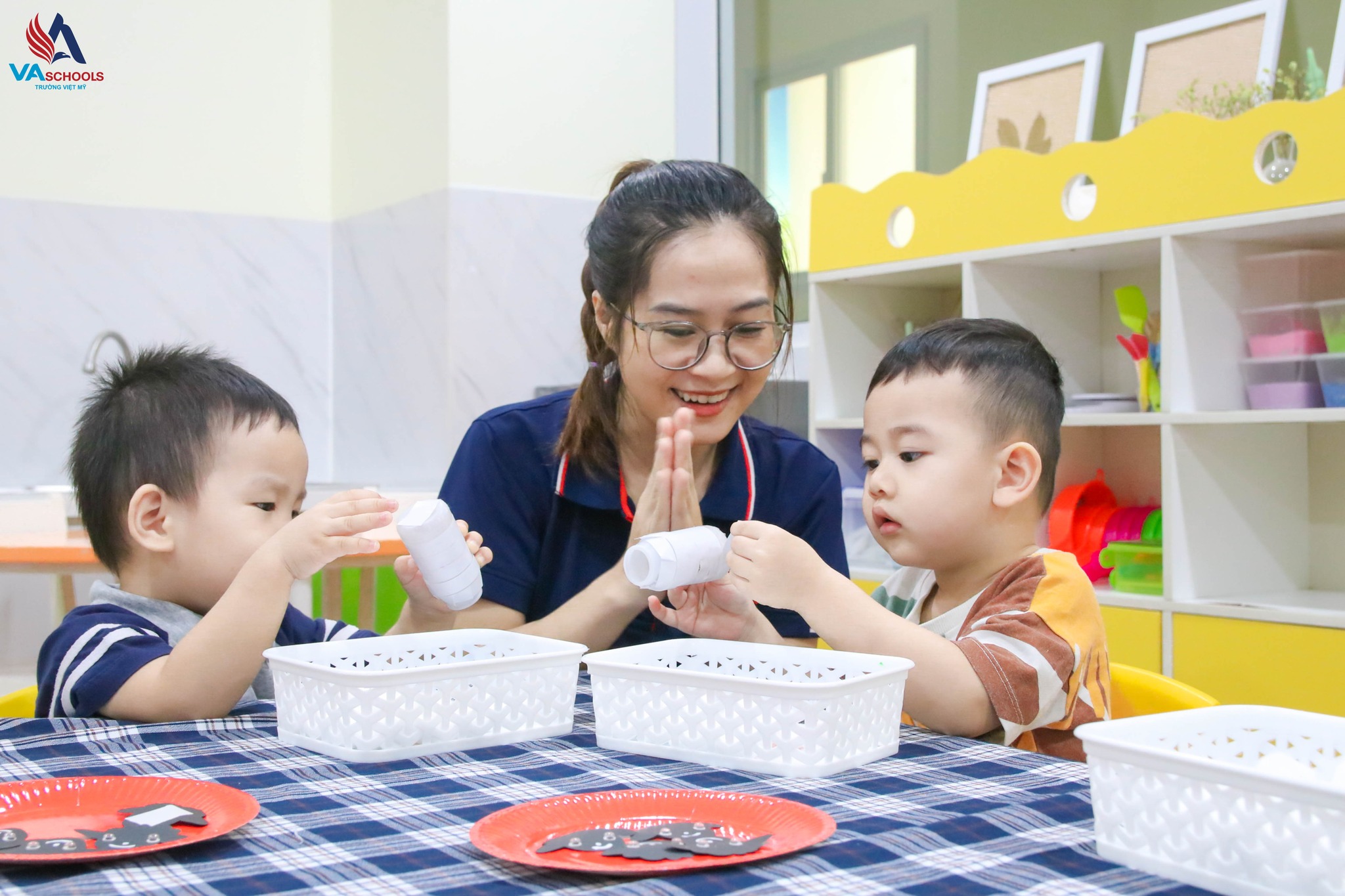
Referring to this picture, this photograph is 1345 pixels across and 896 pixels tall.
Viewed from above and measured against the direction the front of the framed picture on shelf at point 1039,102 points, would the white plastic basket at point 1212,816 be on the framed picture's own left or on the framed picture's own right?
on the framed picture's own left

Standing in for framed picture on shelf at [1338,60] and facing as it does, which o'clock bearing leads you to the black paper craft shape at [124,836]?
The black paper craft shape is roughly at 11 o'clock from the framed picture on shelf.

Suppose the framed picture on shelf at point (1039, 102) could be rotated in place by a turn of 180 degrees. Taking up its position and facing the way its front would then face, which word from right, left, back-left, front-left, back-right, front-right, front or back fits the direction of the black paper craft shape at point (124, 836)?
back-right

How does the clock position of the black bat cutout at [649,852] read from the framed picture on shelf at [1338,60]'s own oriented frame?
The black bat cutout is roughly at 11 o'clock from the framed picture on shelf.

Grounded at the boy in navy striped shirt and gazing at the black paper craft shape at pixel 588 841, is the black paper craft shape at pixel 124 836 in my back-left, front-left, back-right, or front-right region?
front-right

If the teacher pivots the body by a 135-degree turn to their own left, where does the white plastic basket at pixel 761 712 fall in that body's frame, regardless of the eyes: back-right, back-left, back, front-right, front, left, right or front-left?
back-right

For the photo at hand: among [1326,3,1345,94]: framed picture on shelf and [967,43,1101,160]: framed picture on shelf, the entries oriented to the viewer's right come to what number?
0

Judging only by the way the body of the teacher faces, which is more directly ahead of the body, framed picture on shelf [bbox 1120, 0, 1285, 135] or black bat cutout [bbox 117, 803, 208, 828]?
the black bat cutout

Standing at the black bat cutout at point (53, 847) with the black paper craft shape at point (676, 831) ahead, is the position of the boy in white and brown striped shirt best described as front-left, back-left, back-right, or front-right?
front-left

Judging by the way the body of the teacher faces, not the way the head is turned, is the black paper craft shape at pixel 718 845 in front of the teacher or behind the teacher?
in front

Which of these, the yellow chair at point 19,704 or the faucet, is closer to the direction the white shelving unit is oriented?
the yellow chair

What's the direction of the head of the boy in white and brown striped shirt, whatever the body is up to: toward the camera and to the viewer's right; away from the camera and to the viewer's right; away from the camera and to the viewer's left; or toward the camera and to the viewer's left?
toward the camera and to the viewer's left

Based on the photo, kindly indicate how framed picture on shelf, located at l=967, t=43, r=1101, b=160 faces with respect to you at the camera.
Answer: facing the viewer and to the left of the viewer

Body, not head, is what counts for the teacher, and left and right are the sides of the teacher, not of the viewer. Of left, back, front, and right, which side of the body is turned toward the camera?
front
